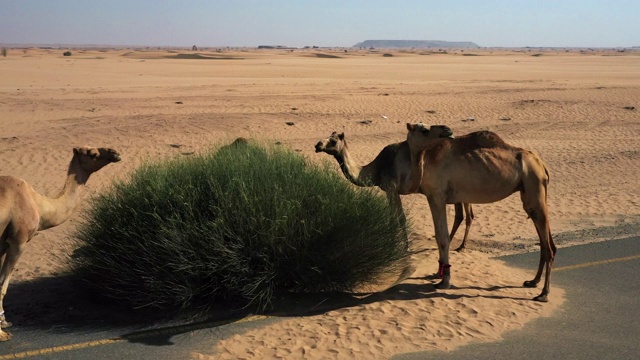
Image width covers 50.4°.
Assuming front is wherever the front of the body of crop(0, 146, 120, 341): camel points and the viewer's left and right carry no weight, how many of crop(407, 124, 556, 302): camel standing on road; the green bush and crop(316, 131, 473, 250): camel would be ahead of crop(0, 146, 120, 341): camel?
3

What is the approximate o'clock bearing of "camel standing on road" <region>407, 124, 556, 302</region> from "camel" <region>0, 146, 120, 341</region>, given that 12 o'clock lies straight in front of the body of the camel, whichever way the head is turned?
The camel standing on road is roughly at 12 o'clock from the camel.

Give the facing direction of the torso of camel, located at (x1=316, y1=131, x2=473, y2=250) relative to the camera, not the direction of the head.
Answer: to the viewer's left

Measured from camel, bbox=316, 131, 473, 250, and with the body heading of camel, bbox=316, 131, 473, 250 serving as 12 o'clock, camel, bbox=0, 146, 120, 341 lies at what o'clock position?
camel, bbox=0, 146, 120, 341 is roughly at 11 o'clock from camel, bbox=316, 131, 473, 250.

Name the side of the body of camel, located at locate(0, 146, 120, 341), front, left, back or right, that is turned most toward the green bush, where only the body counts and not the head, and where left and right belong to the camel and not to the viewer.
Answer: front

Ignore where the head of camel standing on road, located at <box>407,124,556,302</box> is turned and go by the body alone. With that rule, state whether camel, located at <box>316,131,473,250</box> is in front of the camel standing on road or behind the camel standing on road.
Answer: in front

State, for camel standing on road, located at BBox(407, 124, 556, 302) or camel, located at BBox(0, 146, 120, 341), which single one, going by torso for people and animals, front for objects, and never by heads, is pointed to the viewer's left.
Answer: the camel standing on road

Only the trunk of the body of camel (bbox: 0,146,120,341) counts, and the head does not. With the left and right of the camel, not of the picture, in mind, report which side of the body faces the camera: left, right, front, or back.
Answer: right

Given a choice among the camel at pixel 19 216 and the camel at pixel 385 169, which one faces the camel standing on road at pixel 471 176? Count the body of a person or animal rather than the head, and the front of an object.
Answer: the camel at pixel 19 216

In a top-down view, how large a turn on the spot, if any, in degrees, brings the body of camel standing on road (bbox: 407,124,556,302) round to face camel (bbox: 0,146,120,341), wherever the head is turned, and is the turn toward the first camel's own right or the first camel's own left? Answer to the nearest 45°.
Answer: approximately 45° to the first camel's own left

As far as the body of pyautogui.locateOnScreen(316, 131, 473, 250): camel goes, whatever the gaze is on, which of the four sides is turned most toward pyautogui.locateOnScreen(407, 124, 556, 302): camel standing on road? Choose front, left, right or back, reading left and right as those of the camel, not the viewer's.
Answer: left

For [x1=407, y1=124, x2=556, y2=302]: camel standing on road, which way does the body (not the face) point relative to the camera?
to the viewer's left

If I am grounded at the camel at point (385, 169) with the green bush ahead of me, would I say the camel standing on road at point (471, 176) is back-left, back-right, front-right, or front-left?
back-left
